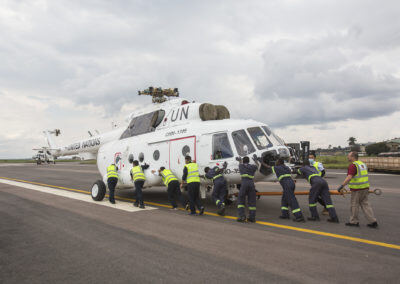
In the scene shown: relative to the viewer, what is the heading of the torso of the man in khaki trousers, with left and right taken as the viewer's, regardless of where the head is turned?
facing away from the viewer and to the left of the viewer

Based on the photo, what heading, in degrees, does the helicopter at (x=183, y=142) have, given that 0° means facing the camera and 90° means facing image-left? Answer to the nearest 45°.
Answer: approximately 315°

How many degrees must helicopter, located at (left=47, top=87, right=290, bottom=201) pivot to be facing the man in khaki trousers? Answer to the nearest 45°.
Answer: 0° — it already faces them
